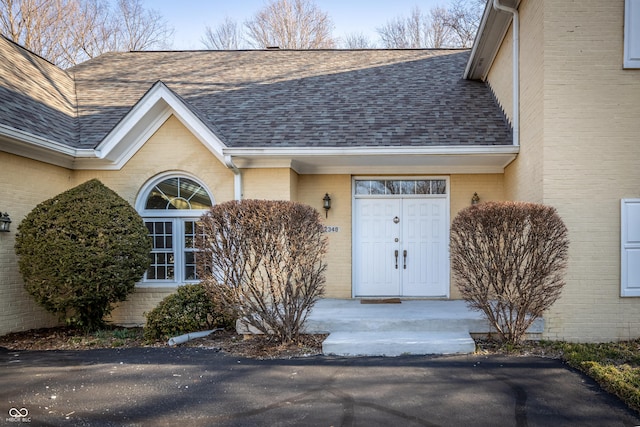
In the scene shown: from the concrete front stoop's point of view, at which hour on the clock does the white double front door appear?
The white double front door is roughly at 6 o'clock from the concrete front stoop.

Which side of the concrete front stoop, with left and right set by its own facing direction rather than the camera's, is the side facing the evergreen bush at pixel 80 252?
right

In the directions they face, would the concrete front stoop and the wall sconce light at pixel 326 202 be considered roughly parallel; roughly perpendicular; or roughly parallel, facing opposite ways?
roughly parallel

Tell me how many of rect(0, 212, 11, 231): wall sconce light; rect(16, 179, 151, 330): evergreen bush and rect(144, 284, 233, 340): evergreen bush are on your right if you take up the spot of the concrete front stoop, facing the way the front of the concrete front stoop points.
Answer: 3

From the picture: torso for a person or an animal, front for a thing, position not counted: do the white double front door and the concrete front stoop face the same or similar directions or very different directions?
same or similar directions

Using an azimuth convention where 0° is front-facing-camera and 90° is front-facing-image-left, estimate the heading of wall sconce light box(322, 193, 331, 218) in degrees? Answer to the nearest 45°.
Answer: approximately 0°

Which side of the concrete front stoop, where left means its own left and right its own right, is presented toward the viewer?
front

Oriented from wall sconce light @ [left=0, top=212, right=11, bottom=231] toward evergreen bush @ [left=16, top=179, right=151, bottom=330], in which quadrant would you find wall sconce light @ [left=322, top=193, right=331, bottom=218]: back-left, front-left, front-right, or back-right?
front-left

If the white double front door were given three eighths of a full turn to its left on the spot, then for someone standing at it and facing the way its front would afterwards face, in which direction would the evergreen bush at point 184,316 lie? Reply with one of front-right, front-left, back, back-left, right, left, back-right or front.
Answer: back

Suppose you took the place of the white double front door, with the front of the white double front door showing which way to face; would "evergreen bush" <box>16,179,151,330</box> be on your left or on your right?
on your right

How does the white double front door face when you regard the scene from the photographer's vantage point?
facing the viewer

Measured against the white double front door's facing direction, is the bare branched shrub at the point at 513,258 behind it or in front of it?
in front
